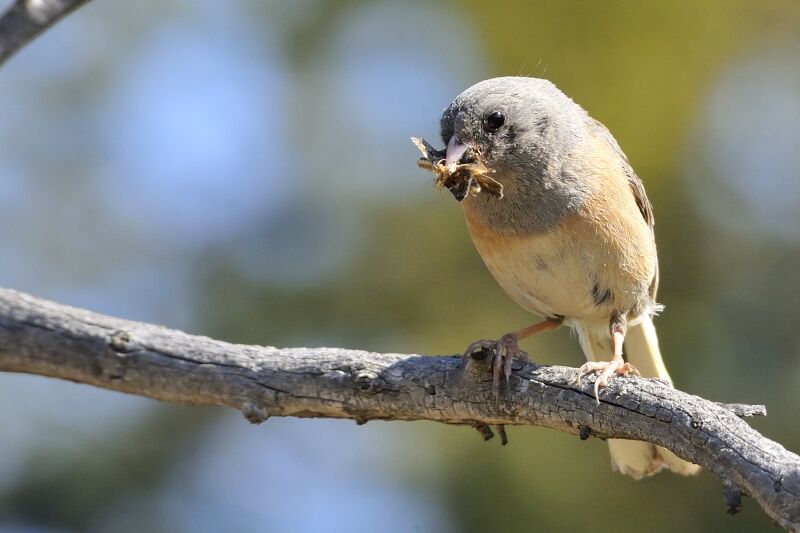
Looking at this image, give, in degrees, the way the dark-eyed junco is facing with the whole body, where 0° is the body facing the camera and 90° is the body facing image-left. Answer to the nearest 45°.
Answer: approximately 45°

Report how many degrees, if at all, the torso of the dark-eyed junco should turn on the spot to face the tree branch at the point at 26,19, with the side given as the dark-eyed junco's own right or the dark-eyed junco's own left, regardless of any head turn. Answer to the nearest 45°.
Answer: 0° — it already faces it
